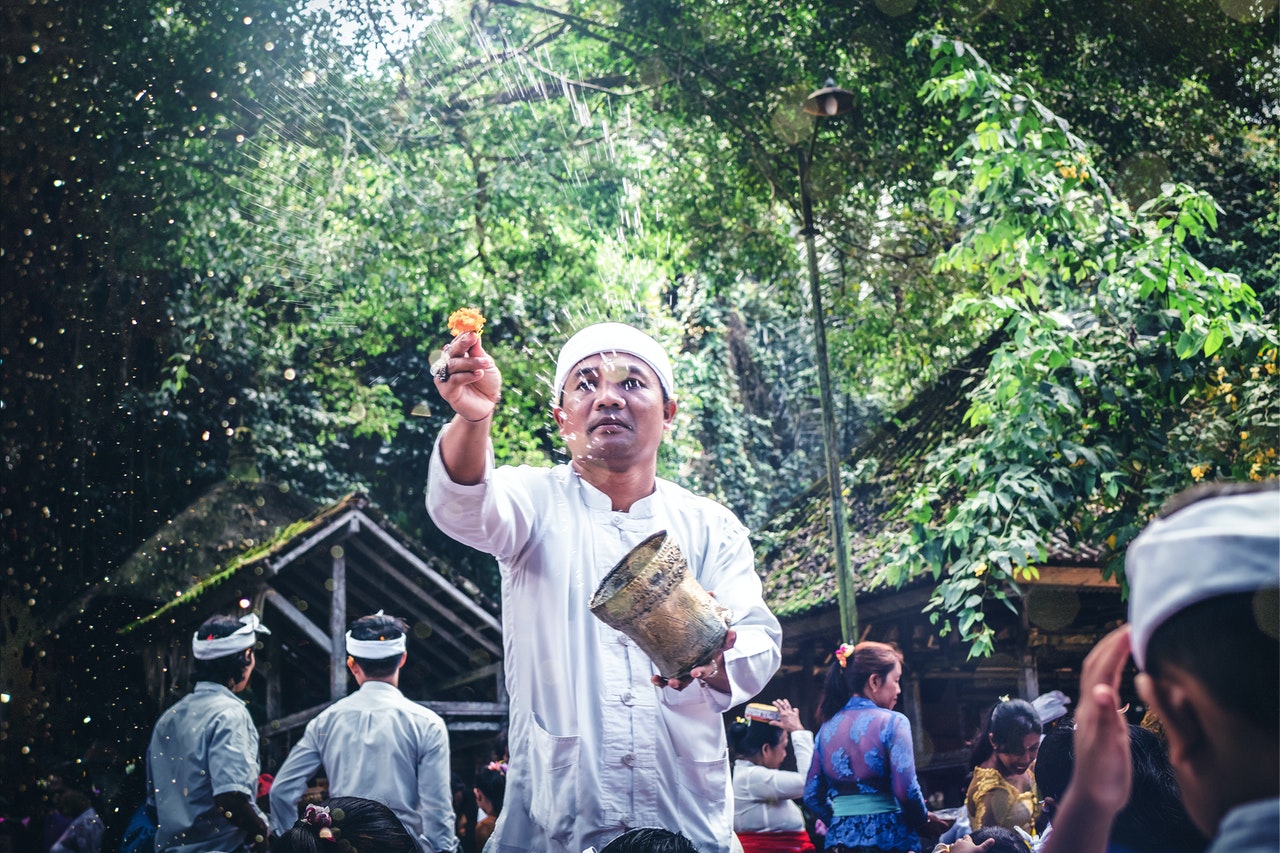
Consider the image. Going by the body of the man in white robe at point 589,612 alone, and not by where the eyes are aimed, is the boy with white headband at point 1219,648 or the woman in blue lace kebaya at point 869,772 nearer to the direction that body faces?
the boy with white headband

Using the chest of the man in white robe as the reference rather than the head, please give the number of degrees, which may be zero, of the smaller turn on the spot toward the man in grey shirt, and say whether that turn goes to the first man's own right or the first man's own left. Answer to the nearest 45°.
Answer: approximately 135° to the first man's own right

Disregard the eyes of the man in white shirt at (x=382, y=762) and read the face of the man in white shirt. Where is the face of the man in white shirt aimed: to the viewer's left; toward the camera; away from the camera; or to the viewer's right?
away from the camera

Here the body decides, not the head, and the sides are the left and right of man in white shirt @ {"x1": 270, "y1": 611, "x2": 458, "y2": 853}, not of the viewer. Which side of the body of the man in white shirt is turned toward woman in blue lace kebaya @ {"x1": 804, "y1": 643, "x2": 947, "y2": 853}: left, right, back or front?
right

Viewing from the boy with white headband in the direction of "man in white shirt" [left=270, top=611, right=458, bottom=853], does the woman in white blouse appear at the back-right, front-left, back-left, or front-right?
front-right

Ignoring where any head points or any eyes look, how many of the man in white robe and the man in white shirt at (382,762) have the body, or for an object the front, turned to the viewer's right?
0

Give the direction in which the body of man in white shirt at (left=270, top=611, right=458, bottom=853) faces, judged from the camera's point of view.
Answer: away from the camera

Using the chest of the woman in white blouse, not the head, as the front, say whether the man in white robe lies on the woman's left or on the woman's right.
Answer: on the woman's right

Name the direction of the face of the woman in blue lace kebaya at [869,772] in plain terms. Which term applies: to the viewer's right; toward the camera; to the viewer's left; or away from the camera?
to the viewer's right

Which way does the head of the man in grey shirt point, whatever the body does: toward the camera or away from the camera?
away from the camera

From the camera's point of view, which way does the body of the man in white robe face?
toward the camera

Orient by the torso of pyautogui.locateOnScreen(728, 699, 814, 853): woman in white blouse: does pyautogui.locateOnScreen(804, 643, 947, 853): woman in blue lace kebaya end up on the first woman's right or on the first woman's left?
on the first woman's right
